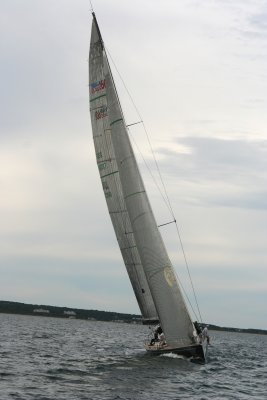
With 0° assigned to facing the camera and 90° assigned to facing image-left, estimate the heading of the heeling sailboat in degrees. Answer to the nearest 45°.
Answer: approximately 315°
